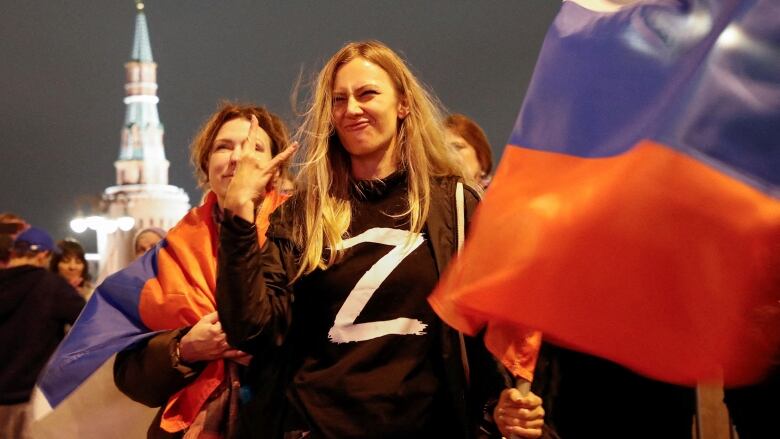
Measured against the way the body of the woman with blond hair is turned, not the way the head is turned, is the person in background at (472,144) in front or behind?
behind

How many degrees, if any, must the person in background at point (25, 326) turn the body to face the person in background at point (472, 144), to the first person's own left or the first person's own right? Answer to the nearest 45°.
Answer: approximately 135° to the first person's own right

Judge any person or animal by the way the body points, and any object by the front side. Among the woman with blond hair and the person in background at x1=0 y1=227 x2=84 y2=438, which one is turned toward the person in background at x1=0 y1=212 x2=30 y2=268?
the person in background at x1=0 y1=227 x2=84 y2=438

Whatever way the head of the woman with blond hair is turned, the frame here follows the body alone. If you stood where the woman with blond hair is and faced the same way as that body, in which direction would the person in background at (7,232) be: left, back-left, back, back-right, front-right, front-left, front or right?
back-right

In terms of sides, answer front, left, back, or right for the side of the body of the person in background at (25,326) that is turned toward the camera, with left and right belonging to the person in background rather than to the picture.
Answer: back

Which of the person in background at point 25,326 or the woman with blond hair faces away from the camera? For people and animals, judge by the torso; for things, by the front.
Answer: the person in background

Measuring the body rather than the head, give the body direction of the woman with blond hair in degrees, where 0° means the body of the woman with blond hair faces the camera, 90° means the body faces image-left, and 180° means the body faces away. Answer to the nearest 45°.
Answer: approximately 0°

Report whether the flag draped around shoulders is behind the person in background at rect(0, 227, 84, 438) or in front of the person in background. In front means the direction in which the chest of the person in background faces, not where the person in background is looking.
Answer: behind

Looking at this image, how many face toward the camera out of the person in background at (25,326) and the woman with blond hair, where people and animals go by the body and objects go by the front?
1
